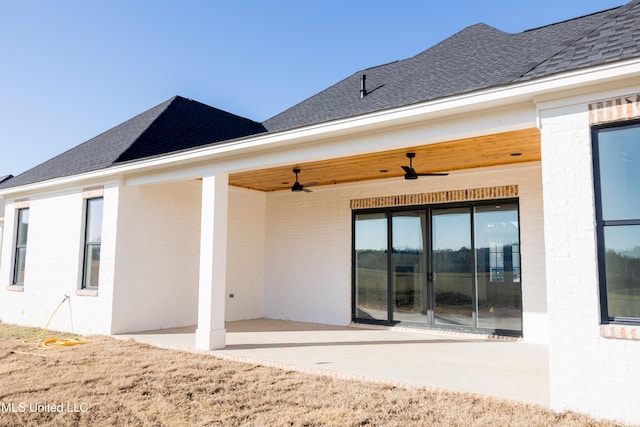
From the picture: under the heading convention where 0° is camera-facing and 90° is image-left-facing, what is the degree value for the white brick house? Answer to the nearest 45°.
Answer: approximately 225°
